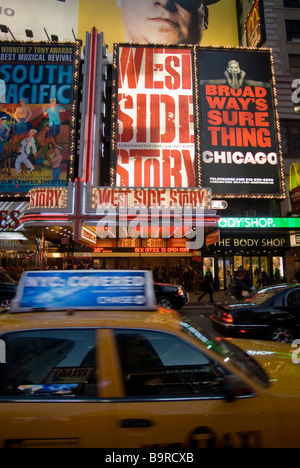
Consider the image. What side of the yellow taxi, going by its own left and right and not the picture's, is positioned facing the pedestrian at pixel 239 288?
left

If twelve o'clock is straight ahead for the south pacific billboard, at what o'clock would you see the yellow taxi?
The yellow taxi is roughly at 12 o'clock from the south pacific billboard.

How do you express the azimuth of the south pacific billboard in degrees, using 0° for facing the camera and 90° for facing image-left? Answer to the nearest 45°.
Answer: approximately 0°

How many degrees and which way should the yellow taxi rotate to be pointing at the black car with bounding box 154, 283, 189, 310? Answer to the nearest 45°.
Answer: approximately 90° to its left

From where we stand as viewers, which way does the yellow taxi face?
facing to the right of the viewer

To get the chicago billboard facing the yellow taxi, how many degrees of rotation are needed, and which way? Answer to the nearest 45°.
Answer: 0° — it already faces it
